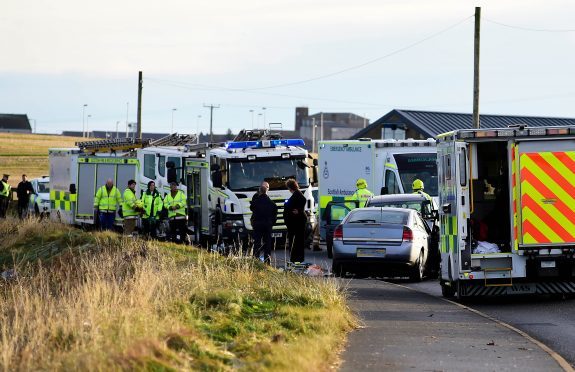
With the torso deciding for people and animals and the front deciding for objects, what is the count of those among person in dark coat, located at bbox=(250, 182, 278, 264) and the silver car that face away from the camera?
2

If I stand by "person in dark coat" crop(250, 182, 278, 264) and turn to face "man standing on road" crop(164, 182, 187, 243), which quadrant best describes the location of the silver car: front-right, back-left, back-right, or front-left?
back-right

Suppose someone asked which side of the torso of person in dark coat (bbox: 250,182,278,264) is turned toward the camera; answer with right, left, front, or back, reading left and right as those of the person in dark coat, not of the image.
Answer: back

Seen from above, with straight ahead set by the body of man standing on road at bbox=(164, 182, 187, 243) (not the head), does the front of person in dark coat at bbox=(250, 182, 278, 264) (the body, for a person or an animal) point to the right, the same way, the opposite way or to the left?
the opposite way

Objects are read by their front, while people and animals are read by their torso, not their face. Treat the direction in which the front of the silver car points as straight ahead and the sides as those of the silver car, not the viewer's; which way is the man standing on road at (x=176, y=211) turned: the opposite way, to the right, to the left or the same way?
the opposite way

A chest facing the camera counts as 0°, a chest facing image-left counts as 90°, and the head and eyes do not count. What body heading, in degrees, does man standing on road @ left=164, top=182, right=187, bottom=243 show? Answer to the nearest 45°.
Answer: approximately 0°

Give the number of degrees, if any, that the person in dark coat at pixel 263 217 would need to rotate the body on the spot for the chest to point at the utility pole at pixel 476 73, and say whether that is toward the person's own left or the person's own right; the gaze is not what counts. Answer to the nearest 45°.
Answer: approximately 45° to the person's own right

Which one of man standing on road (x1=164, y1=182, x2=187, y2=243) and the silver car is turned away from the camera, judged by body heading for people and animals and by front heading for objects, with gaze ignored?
the silver car

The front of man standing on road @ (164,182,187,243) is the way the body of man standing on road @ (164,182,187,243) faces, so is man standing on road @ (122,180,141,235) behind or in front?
behind

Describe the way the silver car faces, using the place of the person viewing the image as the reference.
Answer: facing away from the viewer
